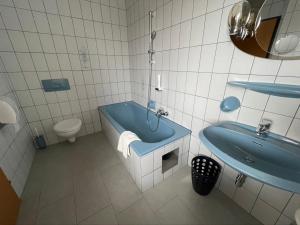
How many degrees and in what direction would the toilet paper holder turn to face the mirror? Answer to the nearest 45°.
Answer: approximately 45° to its right

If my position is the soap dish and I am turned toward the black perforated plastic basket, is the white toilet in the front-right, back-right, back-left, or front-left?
front-right

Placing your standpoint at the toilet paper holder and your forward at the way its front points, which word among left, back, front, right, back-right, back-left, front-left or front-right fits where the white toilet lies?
front-left

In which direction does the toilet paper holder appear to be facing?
to the viewer's right

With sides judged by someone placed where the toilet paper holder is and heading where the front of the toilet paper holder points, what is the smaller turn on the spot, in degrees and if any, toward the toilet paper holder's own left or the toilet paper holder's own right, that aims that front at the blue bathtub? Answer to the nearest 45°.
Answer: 0° — it already faces it

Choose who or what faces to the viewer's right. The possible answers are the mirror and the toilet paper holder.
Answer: the toilet paper holder

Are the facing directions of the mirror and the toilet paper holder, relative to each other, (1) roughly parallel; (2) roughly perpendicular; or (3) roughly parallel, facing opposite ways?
roughly parallel, facing opposite ways

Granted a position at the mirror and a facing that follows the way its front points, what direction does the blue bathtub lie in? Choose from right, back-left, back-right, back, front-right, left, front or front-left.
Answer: right
